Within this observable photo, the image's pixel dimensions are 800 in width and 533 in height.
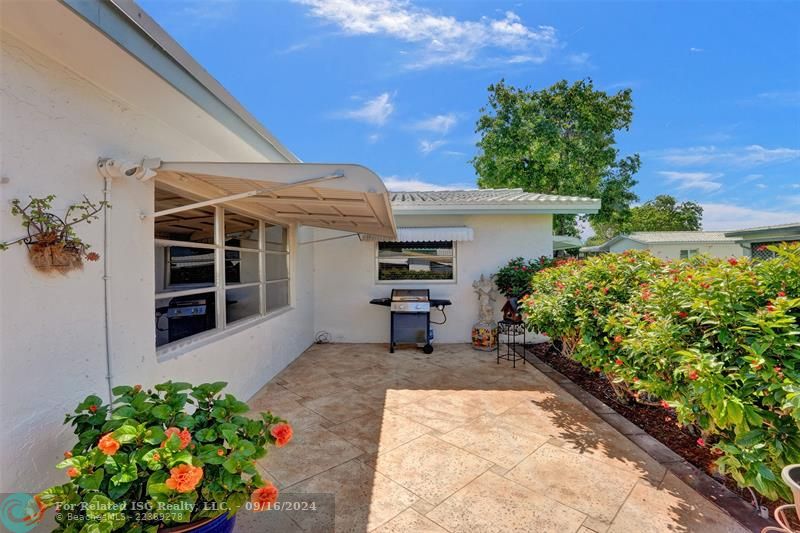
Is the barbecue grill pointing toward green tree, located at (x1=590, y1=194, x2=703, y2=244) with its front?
no

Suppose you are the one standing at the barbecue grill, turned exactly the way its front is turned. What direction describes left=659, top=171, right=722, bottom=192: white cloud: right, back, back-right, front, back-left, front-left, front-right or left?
back-left

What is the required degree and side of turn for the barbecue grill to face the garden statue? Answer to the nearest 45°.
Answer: approximately 90° to its left

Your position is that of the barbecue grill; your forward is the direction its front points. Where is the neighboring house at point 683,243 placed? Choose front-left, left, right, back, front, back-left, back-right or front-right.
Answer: back-left

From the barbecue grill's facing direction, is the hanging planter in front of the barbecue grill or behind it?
in front

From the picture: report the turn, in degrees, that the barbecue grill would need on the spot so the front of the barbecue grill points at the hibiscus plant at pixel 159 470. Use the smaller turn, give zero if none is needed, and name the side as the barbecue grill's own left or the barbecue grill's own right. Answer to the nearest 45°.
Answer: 0° — it already faces it

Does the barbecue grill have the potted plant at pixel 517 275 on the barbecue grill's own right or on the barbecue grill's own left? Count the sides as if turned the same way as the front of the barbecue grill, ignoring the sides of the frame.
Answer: on the barbecue grill's own left

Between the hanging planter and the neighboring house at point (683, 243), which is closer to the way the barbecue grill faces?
the hanging planter

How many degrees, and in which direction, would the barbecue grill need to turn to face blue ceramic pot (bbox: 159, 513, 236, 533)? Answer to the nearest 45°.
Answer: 0° — it already faces it

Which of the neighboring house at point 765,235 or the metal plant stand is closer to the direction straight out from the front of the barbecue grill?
the metal plant stand

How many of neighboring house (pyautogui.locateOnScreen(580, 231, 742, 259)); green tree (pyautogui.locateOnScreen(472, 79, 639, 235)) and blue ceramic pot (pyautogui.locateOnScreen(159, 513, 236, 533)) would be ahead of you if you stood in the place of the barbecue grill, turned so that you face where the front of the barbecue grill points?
1

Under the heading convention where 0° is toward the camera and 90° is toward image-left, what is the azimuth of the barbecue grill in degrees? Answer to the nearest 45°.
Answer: approximately 0°

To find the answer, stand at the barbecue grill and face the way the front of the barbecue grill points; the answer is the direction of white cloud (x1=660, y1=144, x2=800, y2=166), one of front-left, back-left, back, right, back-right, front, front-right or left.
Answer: back-left

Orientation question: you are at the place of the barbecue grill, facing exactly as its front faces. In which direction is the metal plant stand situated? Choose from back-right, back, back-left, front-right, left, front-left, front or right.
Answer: left

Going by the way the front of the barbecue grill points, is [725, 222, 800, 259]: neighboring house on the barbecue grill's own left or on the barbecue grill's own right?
on the barbecue grill's own left
